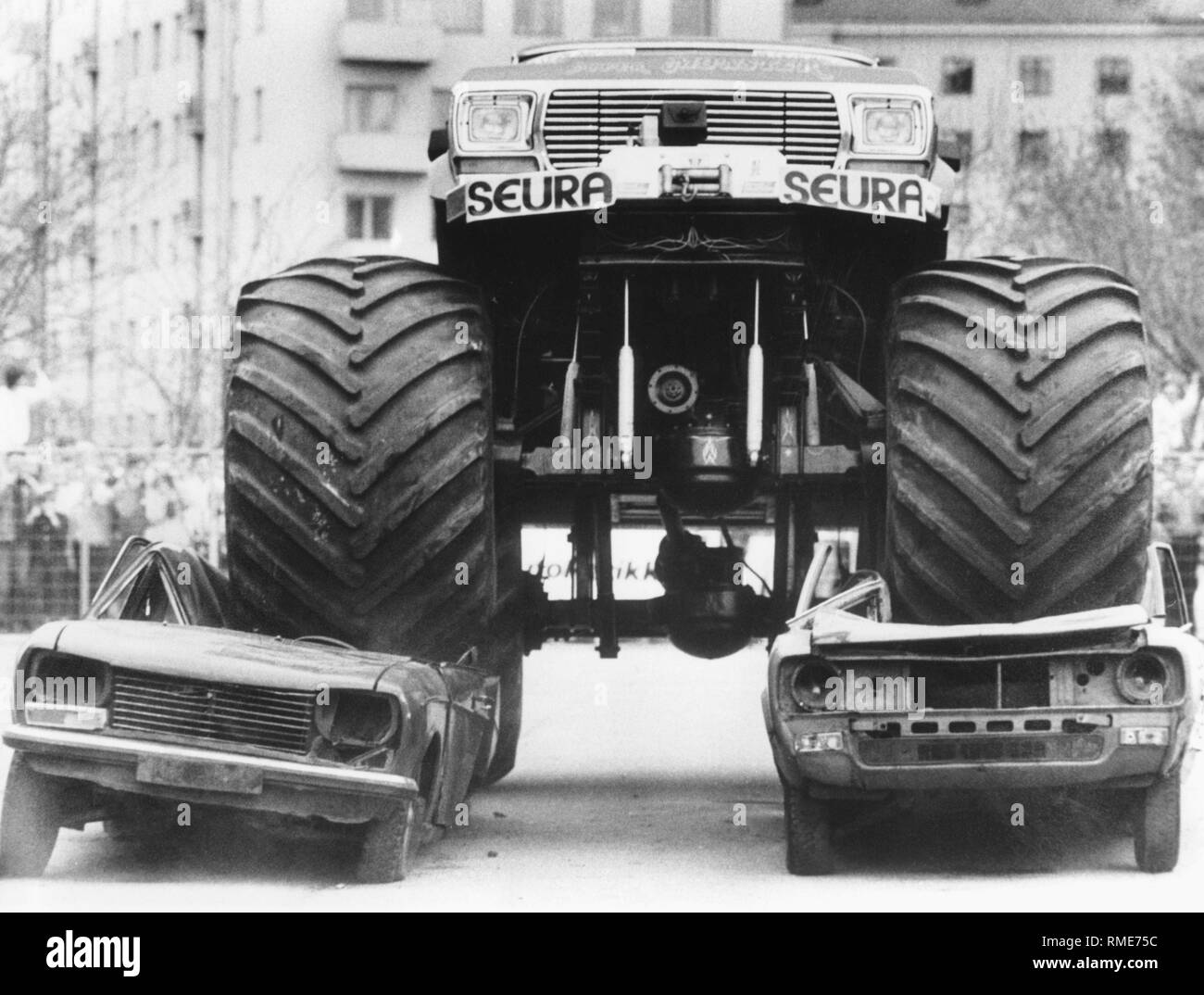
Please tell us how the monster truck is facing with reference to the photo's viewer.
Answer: facing the viewer

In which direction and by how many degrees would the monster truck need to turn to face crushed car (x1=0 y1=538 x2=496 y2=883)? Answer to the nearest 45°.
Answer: approximately 45° to its right

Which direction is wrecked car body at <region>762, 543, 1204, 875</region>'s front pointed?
toward the camera

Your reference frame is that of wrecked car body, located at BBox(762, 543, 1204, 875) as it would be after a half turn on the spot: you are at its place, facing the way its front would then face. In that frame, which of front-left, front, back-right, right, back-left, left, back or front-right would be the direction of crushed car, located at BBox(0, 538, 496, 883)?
left
